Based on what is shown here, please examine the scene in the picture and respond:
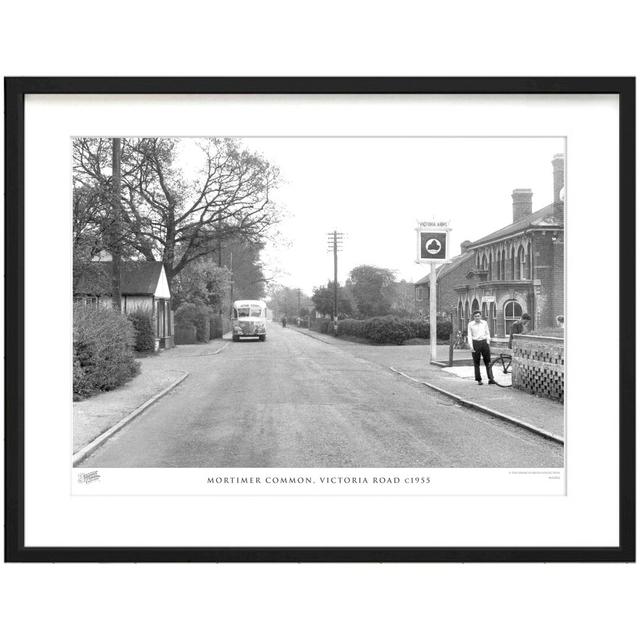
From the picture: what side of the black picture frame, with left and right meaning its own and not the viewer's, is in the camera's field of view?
front

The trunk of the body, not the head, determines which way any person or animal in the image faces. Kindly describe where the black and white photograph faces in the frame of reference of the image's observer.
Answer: facing the viewer
